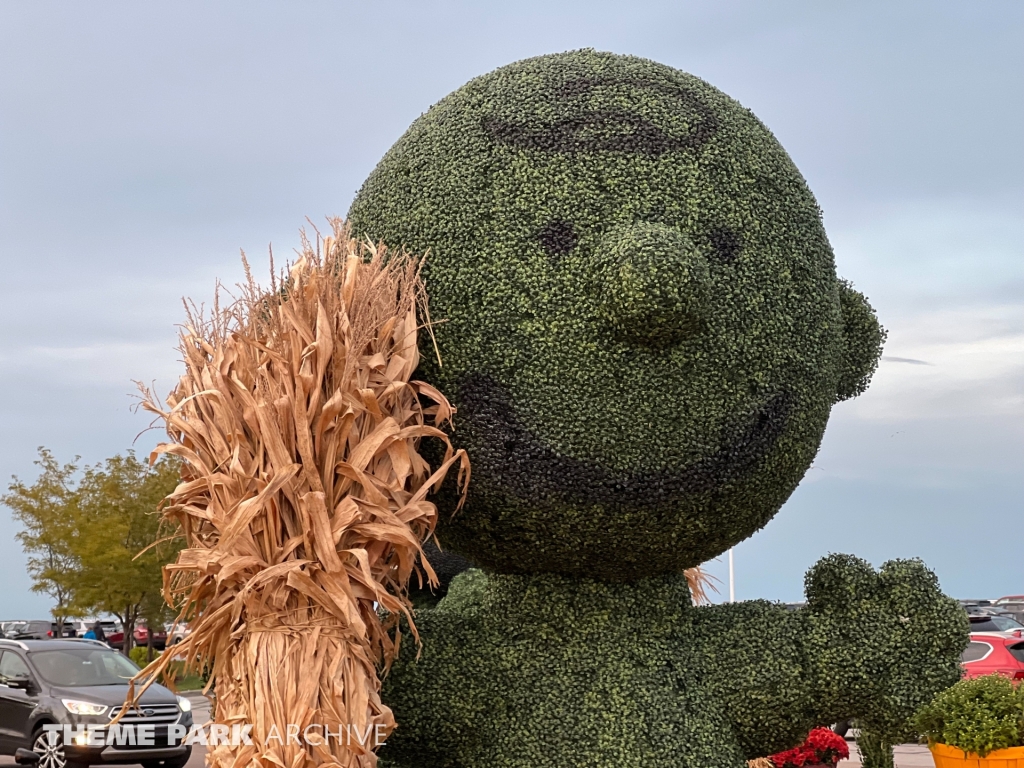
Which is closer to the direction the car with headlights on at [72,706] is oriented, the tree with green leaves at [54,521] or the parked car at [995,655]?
the parked car

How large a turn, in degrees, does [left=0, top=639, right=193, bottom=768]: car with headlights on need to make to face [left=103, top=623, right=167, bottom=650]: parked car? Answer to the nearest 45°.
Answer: approximately 135° to its left

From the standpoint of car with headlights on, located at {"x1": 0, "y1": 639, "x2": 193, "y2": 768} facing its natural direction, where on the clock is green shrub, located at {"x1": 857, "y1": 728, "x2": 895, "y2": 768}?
The green shrub is roughly at 12 o'clock from the car with headlights on.

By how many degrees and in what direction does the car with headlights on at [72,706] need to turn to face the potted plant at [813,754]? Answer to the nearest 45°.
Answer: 0° — it already faces it

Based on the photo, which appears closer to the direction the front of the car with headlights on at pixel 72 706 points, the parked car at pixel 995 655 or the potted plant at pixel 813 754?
the potted plant

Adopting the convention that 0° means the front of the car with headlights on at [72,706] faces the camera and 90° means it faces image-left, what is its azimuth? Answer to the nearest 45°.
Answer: approximately 315°

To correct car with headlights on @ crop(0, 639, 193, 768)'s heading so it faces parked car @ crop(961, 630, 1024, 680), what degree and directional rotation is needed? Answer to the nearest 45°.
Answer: approximately 45° to its left

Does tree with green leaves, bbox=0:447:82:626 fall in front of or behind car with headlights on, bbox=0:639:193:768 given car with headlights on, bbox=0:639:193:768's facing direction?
behind

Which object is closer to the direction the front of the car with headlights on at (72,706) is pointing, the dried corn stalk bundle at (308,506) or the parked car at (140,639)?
the dried corn stalk bundle

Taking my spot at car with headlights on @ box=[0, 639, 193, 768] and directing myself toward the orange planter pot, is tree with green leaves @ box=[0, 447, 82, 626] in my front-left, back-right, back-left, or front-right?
back-left

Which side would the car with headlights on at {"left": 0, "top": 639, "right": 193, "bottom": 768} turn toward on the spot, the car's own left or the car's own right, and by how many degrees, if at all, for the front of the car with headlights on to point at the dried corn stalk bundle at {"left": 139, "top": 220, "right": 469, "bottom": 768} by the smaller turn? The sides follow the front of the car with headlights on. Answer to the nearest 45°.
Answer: approximately 45° to the car's own right
